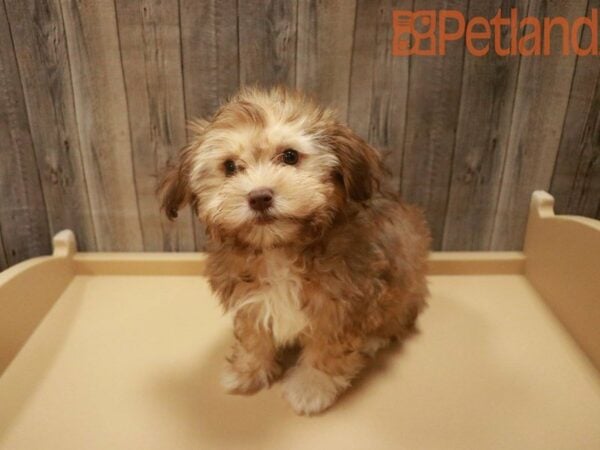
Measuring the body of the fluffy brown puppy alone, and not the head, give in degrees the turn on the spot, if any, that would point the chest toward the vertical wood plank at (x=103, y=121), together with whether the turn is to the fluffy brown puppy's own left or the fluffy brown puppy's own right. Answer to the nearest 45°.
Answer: approximately 90° to the fluffy brown puppy's own right

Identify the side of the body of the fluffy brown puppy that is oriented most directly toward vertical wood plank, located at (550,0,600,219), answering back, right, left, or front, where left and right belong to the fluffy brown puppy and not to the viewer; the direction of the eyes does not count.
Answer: back

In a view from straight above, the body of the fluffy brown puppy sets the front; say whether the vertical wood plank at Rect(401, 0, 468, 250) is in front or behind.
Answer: behind

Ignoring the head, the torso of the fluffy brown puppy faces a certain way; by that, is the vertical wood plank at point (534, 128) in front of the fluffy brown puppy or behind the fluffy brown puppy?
behind

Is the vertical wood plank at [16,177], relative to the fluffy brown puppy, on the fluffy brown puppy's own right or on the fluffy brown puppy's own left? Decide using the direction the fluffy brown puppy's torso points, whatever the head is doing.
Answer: on the fluffy brown puppy's own right

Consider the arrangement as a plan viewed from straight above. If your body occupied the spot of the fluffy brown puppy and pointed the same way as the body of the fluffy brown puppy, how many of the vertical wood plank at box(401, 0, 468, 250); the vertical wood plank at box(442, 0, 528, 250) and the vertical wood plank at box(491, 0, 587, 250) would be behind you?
3

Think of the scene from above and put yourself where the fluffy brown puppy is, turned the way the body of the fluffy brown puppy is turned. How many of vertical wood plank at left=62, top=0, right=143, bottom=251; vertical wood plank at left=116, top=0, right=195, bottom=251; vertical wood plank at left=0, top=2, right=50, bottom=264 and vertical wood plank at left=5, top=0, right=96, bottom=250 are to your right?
4

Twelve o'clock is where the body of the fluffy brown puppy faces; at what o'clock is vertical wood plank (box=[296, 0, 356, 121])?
The vertical wood plank is roughly at 5 o'clock from the fluffy brown puppy.

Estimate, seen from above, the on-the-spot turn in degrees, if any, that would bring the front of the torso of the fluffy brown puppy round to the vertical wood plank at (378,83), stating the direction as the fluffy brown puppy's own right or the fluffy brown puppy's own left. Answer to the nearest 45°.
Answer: approximately 180°

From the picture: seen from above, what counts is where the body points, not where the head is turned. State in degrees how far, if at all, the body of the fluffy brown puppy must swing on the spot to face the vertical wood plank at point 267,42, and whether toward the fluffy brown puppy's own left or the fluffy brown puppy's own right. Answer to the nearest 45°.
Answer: approximately 135° to the fluffy brown puppy's own right

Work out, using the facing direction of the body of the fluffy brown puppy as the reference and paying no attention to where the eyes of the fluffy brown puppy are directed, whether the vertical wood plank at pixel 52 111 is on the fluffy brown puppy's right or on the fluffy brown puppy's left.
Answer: on the fluffy brown puppy's right

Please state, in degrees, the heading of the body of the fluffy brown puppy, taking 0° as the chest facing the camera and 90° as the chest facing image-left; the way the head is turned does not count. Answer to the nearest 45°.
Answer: approximately 45°

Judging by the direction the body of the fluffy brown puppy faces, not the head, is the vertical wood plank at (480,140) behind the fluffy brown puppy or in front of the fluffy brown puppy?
behind
